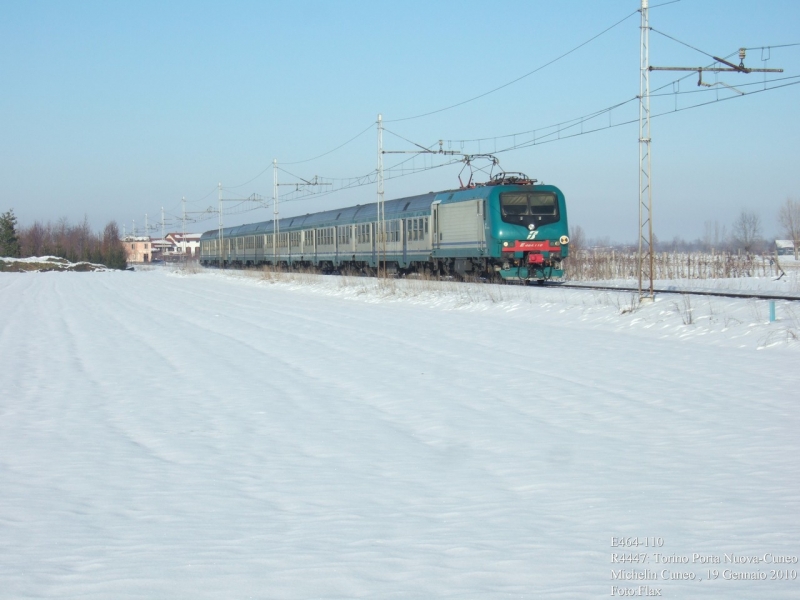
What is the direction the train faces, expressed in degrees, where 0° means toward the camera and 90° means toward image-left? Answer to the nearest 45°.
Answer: approximately 315°
